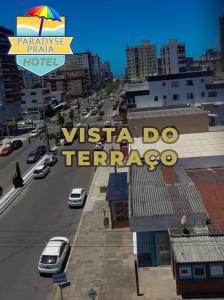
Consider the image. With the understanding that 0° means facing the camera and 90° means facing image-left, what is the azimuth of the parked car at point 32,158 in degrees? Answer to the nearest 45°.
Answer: approximately 45°

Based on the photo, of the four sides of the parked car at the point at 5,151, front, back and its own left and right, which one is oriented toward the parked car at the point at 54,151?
left

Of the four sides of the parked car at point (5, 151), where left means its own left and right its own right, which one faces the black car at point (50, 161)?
left

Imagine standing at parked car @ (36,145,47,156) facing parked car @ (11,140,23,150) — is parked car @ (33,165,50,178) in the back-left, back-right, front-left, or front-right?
back-left

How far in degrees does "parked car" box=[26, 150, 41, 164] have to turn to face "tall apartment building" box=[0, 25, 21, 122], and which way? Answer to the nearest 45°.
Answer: approximately 135° to its right

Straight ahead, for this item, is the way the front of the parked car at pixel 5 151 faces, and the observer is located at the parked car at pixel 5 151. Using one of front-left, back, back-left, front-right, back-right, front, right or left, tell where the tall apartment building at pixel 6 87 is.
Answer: back-right

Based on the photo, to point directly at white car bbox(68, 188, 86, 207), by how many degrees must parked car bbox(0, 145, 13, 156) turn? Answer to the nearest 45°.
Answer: approximately 45° to its left

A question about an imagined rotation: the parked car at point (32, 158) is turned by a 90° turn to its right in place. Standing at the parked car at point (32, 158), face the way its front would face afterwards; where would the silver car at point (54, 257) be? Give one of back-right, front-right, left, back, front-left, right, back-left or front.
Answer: back-left

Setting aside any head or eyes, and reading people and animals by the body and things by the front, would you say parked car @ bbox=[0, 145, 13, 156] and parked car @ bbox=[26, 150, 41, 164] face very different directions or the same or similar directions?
same or similar directions

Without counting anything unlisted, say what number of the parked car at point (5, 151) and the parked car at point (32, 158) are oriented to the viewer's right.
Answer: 0

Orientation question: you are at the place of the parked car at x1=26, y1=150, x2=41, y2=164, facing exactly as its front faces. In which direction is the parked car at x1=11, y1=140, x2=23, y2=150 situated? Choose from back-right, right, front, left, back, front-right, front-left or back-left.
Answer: back-right

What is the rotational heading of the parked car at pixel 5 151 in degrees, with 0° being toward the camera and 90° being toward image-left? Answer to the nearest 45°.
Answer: approximately 45°

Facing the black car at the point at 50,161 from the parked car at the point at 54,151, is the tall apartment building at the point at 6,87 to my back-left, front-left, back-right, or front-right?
back-right

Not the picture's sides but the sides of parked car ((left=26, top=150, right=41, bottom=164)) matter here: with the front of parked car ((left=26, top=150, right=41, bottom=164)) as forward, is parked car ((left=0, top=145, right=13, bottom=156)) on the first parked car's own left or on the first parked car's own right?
on the first parked car's own right
